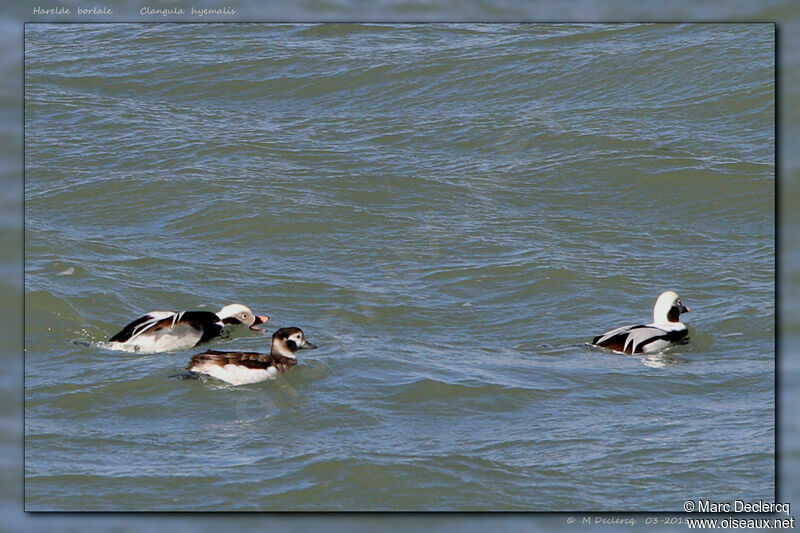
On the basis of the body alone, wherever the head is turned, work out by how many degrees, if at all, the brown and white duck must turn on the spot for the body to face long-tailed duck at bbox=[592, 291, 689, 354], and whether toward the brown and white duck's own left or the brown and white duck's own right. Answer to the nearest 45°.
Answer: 0° — it already faces it

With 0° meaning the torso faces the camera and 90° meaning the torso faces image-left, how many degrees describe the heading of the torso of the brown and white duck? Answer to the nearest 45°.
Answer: approximately 270°
